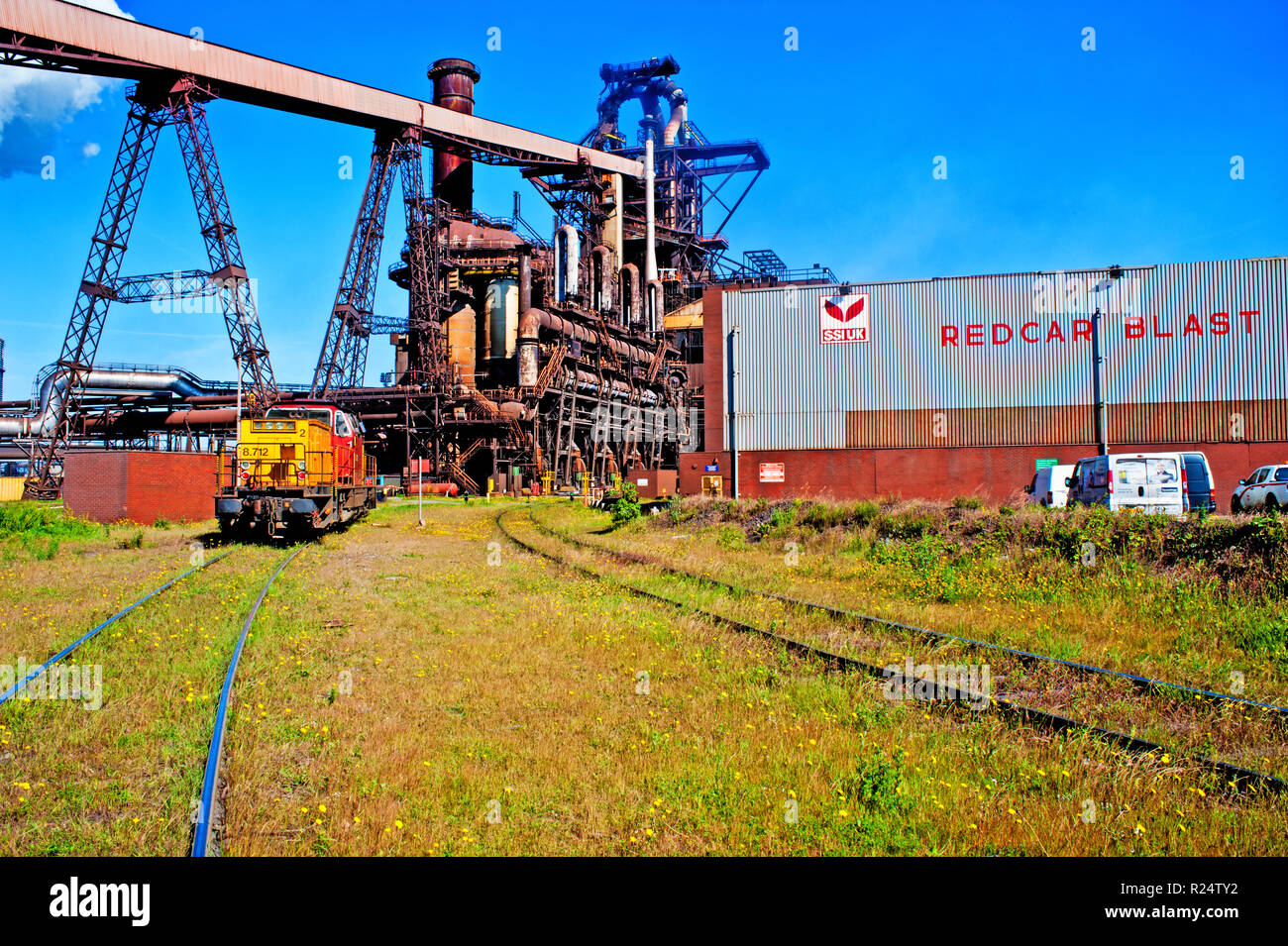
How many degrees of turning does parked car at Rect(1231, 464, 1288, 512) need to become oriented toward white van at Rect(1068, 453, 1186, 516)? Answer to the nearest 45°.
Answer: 0° — it already faces it

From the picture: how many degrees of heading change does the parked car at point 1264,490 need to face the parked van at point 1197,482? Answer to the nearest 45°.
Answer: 0° — it already faces it

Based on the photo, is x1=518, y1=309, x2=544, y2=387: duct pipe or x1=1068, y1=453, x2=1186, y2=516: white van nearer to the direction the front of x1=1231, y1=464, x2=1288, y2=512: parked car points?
the white van

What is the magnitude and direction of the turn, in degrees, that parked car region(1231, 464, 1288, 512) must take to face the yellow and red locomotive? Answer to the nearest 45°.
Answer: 0° — it already faces it

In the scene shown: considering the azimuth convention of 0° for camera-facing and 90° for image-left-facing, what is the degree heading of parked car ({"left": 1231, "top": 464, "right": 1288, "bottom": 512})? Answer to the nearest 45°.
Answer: approximately 45°
